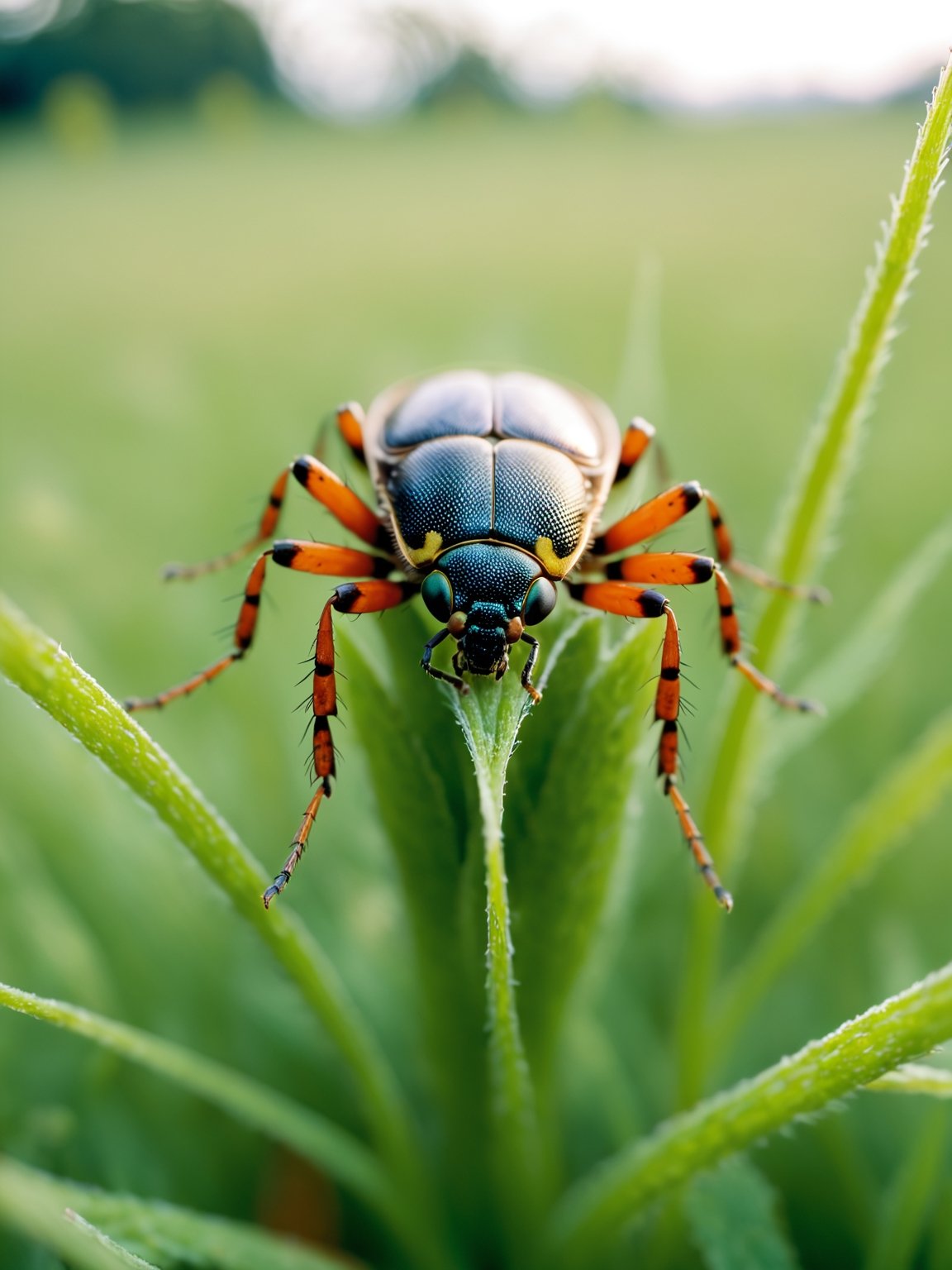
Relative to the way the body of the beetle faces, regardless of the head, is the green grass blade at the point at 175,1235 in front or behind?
in front

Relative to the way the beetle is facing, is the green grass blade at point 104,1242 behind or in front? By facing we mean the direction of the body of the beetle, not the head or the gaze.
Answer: in front

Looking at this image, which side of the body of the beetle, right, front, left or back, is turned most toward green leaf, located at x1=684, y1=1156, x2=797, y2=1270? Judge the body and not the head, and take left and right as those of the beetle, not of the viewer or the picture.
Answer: front

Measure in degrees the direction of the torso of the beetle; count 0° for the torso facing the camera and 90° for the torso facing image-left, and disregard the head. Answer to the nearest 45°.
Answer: approximately 0°
